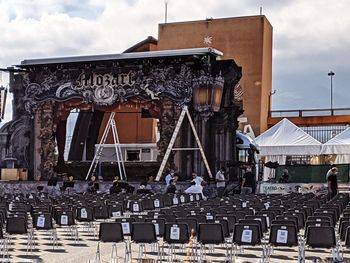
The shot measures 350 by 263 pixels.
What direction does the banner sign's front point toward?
toward the camera

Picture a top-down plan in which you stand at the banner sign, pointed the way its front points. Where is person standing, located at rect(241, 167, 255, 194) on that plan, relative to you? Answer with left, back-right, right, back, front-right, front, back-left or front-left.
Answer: front-right

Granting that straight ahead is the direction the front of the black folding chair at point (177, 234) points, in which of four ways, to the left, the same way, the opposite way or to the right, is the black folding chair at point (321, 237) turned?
the same way

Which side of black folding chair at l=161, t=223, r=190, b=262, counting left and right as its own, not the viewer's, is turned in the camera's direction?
back

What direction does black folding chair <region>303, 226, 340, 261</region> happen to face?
away from the camera

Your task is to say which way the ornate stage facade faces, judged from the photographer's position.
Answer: facing the viewer

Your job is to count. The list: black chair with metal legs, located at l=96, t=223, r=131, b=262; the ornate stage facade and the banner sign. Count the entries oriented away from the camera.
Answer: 1

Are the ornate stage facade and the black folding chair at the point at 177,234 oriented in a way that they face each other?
yes

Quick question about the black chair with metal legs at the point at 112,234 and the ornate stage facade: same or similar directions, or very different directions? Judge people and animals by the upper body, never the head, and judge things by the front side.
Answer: very different directions

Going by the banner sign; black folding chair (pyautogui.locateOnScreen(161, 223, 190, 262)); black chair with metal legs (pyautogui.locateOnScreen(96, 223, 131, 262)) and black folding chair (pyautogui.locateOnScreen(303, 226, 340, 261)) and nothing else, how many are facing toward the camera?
1

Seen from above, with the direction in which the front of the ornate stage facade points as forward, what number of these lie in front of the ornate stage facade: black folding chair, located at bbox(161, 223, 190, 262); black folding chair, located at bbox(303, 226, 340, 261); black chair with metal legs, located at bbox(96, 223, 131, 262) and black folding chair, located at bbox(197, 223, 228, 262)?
4

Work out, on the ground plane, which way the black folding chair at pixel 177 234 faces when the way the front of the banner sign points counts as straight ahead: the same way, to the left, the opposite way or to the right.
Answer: the opposite way

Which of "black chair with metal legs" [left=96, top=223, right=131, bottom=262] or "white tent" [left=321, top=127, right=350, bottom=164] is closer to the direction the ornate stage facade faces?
the black chair with metal legs

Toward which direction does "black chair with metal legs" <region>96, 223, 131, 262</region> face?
away from the camera

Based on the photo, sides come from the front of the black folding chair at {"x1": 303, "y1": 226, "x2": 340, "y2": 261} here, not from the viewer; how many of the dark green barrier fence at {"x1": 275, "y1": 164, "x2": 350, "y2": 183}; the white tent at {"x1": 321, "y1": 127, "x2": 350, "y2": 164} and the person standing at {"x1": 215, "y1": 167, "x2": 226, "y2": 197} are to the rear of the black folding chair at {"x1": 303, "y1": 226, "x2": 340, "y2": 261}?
0

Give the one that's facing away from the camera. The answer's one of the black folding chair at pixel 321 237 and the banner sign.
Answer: the black folding chair

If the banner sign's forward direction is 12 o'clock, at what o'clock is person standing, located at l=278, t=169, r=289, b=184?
The person standing is roughly at 6 o'clock from the banner sign.

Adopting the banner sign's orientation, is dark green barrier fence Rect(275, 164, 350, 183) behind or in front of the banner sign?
behind

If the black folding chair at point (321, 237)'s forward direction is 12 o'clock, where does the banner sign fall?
The banner sign is roughly at 12 o'clock from the black folding chair.

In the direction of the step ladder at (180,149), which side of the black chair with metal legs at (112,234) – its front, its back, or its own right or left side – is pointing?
front
